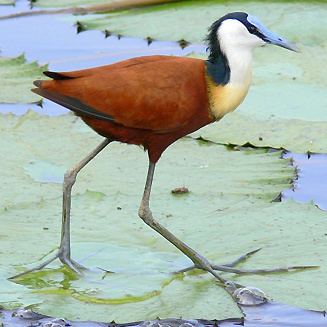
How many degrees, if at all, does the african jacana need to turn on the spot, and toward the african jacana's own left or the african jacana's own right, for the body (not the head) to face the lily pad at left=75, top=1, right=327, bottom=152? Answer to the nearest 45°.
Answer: approximately 90° to the african jacana's own left

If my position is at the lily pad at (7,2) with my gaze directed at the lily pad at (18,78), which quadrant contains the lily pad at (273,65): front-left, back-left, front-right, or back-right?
front-left

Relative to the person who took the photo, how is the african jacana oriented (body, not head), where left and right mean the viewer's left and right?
facing to the right of the viewer

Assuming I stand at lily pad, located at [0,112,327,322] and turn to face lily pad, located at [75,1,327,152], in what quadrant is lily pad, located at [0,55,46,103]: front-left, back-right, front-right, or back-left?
front-left

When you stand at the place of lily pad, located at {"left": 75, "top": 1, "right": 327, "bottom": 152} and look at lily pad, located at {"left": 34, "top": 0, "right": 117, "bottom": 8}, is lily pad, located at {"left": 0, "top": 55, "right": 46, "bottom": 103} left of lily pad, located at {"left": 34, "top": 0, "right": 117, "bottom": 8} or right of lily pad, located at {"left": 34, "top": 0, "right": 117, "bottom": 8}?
left

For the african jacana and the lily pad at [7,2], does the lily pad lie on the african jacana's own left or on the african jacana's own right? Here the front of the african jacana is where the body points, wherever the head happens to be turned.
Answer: on the african jacana's own left
